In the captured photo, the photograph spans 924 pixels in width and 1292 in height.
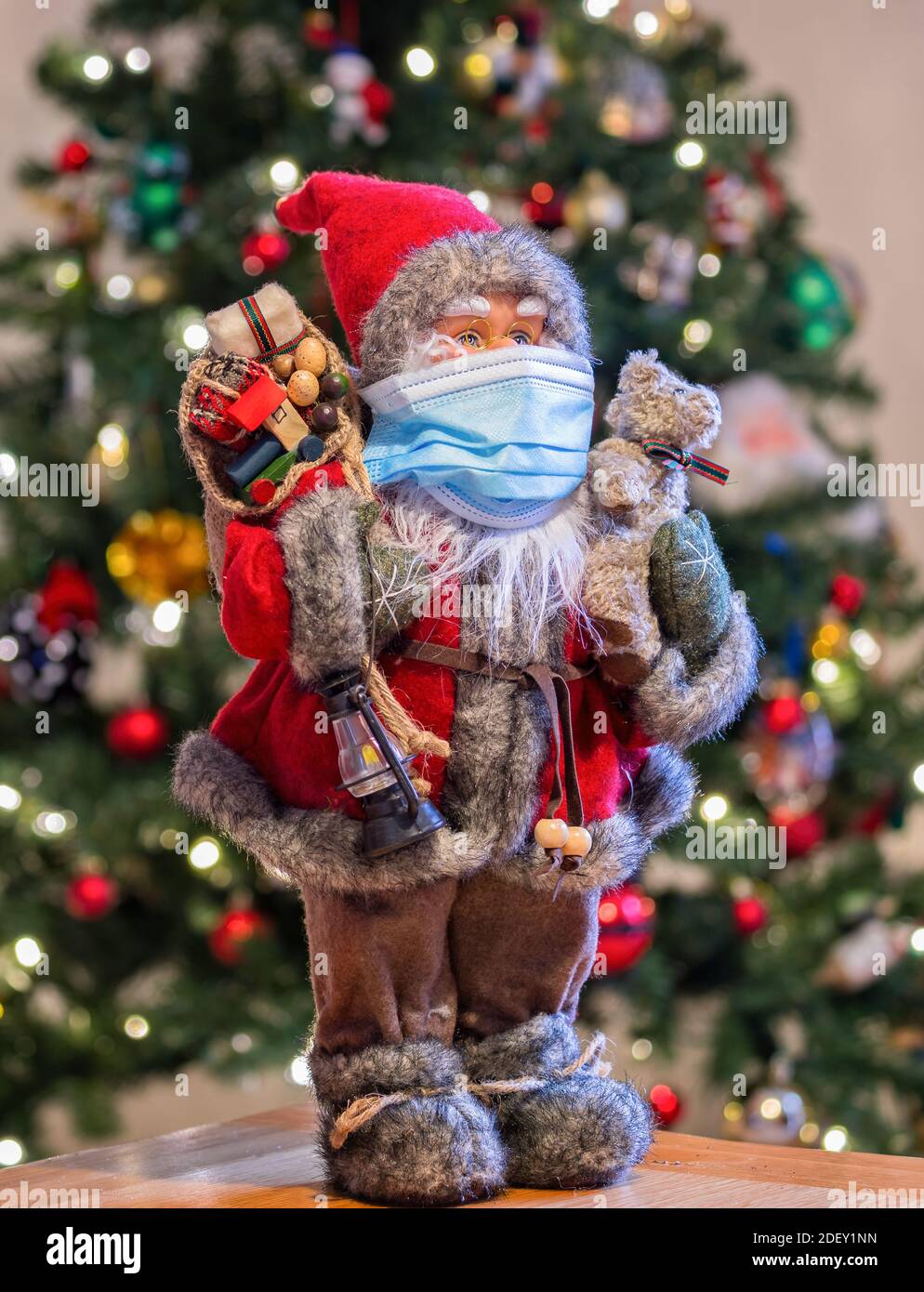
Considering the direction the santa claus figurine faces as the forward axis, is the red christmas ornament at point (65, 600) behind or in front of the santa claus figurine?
behind

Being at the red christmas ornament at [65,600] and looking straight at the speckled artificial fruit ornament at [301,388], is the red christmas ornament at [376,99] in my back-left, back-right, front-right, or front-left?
front-left

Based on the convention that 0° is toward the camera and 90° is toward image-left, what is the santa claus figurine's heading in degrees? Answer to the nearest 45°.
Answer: approximately 315°

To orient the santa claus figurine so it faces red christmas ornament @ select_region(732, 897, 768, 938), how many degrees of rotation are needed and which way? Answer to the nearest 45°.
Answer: approximately 135° to its left

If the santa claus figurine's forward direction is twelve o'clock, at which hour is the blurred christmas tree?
The blurred christmas tree is roughly at 7 o'clock from the santa claus figurine.

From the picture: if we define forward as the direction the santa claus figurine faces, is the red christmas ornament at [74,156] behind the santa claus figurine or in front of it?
behind

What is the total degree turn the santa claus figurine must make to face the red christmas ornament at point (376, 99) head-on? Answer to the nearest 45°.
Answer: approximately 135° to its left
